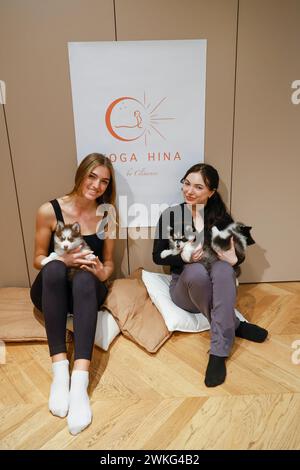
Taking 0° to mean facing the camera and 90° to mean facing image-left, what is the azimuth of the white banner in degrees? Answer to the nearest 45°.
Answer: approximately 0°

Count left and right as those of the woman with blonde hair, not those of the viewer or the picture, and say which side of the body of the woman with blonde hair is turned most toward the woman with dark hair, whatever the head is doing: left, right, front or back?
left

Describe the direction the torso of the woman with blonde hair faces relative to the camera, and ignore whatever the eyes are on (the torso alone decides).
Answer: toward the camera

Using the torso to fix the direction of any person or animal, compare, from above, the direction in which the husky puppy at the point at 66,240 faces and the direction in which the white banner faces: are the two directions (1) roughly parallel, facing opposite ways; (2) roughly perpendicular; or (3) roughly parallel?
roughly parallel

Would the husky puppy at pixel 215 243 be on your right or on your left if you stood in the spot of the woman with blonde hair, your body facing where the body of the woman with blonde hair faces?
on your left

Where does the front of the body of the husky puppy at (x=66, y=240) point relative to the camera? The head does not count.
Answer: toward the camera

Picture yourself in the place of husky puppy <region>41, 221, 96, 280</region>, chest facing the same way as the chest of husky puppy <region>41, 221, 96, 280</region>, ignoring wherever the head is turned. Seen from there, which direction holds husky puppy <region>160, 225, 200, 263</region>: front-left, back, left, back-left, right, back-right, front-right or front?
left

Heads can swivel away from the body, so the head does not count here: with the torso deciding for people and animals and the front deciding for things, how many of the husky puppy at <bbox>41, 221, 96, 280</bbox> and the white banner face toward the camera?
2

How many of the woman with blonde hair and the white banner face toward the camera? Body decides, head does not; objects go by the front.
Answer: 2
